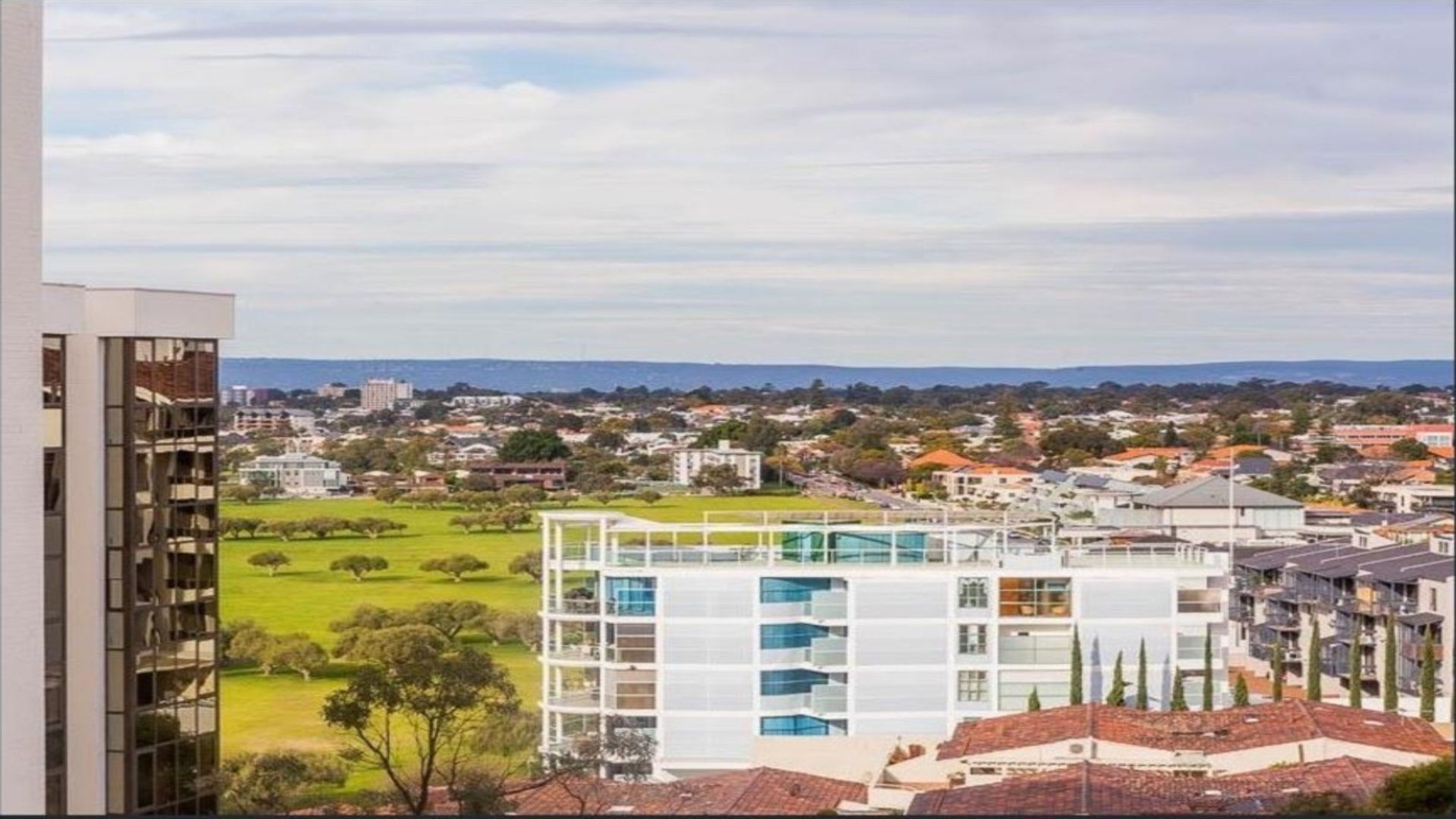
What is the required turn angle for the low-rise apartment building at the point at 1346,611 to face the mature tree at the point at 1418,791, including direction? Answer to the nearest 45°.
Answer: approximately 45° to its left

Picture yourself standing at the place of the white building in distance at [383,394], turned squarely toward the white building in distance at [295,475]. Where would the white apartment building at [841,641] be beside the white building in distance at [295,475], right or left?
left

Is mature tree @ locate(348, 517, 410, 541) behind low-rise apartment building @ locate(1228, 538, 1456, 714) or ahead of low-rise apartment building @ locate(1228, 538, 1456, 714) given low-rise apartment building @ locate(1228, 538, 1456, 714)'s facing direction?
ahead

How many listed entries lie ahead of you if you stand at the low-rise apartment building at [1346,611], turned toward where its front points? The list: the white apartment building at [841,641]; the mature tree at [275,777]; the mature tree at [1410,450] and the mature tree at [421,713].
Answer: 3

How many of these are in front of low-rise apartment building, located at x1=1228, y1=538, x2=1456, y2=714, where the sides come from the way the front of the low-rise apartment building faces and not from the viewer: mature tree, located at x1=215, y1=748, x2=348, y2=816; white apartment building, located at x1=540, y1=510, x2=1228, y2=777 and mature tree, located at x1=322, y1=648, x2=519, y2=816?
3

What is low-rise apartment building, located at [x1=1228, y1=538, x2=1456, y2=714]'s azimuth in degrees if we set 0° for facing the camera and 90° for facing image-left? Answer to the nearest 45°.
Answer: approximately 45°
